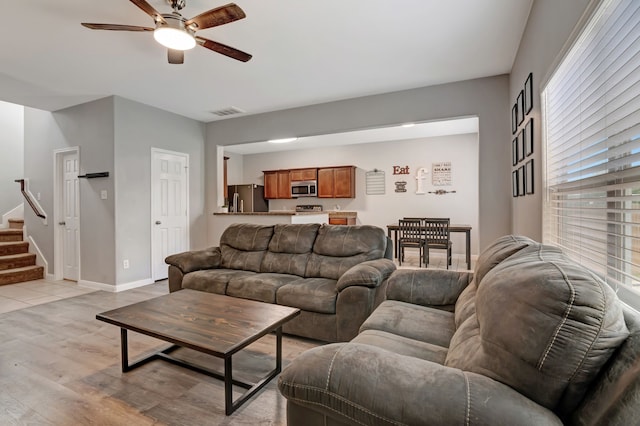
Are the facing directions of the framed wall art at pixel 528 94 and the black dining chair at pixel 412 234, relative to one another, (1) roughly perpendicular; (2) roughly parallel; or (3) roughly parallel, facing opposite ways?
roughly perpendicular

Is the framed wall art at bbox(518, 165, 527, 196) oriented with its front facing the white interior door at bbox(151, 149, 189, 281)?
yes

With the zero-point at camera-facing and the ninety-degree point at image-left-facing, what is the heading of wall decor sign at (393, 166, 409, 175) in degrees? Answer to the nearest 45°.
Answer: approximately 0°

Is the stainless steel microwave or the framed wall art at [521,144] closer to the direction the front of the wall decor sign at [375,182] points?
the framed wall art

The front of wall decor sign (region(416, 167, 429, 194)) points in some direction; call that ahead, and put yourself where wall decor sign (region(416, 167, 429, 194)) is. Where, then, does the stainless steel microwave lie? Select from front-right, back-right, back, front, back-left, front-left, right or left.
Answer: right

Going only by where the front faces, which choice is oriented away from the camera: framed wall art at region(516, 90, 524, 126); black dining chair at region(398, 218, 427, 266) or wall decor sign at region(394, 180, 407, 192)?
the black dining chair

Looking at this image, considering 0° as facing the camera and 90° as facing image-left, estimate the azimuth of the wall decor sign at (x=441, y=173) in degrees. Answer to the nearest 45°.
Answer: approximately 0°

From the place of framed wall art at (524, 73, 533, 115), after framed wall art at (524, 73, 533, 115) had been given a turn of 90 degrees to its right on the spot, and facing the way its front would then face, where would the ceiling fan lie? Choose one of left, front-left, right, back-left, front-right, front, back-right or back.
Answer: back-left

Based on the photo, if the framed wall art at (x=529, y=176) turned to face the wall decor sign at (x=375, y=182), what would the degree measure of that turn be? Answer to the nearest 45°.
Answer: approximately 45° to its right

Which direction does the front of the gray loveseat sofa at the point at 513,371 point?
to the viewer's left

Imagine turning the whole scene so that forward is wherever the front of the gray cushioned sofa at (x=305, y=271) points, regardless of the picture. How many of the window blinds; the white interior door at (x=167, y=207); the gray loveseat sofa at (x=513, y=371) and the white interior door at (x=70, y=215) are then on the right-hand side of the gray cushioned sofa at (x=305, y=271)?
2

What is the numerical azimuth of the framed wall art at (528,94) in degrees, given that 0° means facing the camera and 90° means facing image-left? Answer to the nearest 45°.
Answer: approximately 90°

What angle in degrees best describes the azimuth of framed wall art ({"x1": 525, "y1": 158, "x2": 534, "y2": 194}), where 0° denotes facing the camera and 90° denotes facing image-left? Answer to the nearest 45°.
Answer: approximately 90°

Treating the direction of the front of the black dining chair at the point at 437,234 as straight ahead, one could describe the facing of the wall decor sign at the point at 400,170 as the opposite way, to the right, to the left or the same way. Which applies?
the opposite way

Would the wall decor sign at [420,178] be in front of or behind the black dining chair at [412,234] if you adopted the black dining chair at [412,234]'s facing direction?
in front

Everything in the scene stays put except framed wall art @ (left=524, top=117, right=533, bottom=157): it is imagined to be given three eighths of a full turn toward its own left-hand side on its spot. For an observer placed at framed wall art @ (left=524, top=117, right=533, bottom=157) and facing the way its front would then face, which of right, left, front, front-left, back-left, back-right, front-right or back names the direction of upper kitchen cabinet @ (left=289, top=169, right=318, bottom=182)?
back

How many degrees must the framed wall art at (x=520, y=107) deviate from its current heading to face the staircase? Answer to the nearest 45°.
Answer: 0° — it already faces it

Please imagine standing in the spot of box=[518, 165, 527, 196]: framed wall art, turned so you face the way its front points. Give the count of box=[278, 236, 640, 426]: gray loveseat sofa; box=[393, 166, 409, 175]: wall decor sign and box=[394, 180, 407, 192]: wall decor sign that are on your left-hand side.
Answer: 1

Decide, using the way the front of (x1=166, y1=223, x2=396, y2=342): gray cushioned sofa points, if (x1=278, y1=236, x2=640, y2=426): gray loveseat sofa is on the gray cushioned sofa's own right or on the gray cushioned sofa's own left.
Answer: on the gray cushioned sofa's own left

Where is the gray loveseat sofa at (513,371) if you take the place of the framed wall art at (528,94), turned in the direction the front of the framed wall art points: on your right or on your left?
on your left
